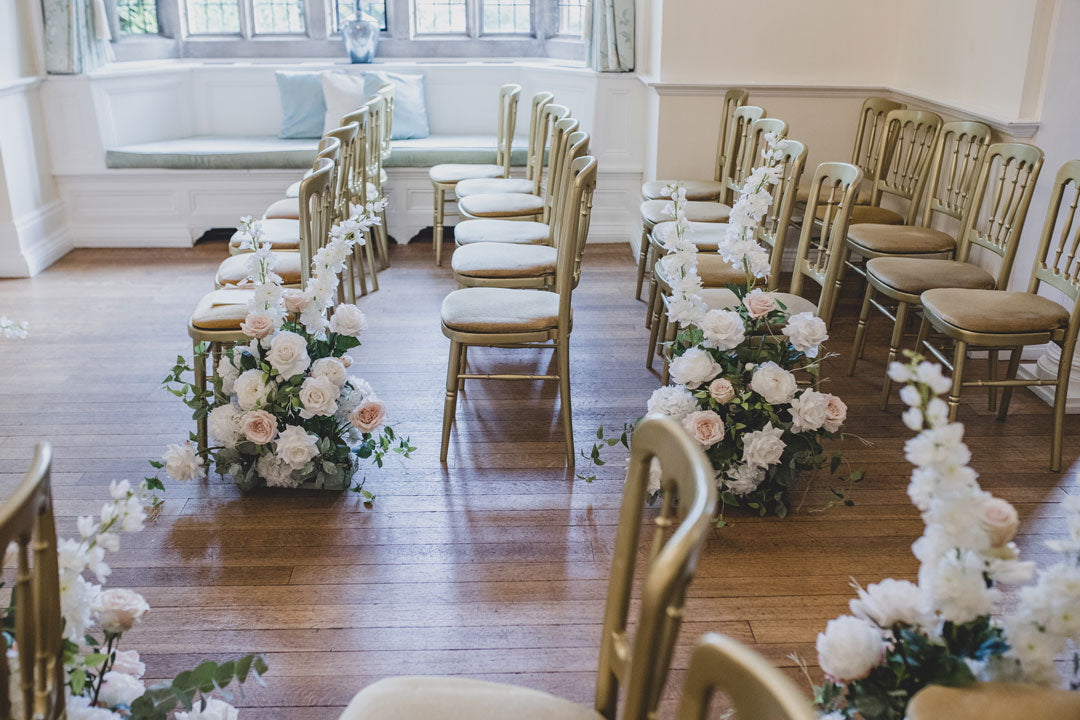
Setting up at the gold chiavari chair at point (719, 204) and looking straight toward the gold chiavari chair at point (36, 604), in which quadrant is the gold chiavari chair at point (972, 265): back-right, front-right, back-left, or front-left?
front-left

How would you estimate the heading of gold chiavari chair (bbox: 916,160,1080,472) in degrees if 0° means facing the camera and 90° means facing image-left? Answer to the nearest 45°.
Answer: approximately 45°

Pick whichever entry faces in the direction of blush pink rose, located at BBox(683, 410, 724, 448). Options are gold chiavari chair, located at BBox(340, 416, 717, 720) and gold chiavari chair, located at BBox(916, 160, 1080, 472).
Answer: gold chiavari chair, located at BBox(916, 160, 1080, 472)

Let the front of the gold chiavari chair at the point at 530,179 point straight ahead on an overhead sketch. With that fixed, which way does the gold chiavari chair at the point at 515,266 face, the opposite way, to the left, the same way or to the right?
the same way

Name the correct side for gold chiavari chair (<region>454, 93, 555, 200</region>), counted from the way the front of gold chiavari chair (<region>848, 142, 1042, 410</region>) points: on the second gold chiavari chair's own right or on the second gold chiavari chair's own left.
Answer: on the second gold chiavari chair's own right

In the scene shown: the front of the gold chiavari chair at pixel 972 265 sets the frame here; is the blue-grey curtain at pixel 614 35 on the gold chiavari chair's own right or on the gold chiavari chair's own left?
on the gold chiavari chair's own right

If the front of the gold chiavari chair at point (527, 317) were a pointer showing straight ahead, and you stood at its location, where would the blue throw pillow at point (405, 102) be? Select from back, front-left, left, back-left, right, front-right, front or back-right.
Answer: right

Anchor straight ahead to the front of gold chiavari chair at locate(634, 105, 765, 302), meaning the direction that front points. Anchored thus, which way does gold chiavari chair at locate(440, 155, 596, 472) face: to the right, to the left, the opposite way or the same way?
the same way
